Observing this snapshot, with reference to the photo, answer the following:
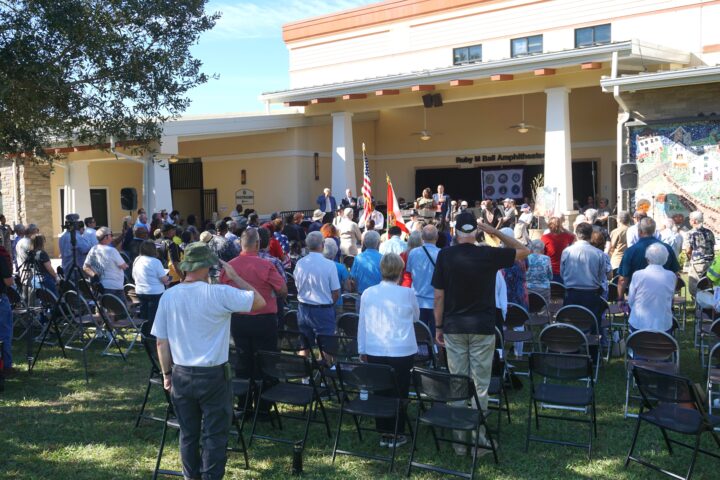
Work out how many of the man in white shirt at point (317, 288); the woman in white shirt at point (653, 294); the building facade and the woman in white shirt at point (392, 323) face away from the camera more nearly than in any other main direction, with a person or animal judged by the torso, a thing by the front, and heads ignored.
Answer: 3

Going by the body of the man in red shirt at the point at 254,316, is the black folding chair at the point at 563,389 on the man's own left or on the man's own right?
on the man's own right

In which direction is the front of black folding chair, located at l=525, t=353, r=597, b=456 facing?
away from the camera

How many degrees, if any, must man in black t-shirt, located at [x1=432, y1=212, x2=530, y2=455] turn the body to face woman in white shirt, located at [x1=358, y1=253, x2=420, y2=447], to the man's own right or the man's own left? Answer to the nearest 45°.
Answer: approximately 90° to the man's own left

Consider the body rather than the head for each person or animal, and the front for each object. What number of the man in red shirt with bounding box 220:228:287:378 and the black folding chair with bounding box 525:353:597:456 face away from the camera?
2

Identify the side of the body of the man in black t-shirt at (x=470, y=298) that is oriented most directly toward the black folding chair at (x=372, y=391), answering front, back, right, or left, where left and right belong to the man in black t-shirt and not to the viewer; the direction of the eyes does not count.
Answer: left

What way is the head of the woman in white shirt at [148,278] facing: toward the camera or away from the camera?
away from the camera

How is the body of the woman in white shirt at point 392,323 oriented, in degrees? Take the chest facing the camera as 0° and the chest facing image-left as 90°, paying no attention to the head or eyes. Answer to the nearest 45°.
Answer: approximately 180°

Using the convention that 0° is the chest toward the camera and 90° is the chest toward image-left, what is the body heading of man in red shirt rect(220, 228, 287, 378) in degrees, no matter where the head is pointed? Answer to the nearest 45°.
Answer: approximately 180°

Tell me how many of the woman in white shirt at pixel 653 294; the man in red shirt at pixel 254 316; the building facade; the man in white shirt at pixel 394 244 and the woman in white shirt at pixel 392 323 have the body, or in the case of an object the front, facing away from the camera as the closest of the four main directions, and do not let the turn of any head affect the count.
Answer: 4

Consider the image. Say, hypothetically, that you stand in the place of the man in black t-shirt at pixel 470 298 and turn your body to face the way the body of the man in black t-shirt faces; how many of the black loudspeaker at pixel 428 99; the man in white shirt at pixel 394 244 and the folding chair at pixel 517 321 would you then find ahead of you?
3

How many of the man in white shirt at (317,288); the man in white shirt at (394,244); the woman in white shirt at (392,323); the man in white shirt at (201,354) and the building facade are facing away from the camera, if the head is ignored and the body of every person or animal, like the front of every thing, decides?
4

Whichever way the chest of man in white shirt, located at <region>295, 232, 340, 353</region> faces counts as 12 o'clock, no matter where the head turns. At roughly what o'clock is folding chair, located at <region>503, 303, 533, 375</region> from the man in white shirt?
The folding chair is roughly at 3 o'clock from the man in white shirt.

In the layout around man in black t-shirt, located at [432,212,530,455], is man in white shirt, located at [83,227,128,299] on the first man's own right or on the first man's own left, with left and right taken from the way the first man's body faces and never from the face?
on the first man's own left

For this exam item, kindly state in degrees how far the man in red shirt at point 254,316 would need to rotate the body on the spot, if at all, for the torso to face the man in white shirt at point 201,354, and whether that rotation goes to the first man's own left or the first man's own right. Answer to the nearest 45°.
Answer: approximately 180°

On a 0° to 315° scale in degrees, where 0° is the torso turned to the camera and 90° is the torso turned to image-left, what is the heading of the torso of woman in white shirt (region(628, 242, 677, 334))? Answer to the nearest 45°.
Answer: approximately 180°
